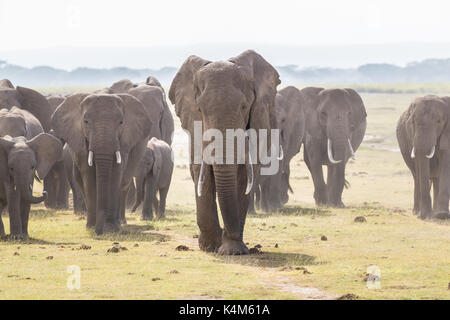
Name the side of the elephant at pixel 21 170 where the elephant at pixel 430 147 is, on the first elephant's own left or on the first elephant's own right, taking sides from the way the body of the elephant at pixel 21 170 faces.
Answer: on the first elephant's own left

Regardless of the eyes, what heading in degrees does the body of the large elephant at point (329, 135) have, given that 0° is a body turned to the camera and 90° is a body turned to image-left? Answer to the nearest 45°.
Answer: approximately 0°

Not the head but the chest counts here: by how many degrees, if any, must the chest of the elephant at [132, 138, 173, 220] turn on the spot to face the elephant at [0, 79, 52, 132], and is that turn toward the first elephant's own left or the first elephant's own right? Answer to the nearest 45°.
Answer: approximately 90° to the first elephant's own right

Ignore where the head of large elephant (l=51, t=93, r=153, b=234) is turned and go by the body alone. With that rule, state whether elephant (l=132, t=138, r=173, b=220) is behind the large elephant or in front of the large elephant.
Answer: behind

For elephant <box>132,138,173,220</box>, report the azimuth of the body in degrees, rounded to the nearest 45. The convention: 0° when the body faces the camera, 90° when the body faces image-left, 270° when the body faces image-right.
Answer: approximately 45°

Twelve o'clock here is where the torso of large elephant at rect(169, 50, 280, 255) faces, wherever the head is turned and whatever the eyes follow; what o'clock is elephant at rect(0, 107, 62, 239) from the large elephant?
The elephant is roughly at 4 o'clock from the large elephant.

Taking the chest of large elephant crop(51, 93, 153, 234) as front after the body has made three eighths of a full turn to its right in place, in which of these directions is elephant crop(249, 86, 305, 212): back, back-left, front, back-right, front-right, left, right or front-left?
right

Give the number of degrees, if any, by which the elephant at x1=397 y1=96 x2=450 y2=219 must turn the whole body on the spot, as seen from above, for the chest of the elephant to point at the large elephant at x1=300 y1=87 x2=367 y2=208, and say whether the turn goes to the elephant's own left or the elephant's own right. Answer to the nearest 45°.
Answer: approximately 135° to the elephant's own right

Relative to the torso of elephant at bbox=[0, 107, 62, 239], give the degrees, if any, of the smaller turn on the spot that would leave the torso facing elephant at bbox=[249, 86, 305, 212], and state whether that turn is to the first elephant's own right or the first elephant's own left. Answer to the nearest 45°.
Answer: approximately 135° to the first elephant's own left

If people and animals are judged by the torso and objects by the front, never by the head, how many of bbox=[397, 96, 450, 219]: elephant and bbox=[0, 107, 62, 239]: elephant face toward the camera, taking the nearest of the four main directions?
2
